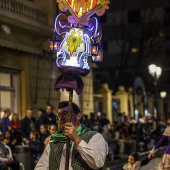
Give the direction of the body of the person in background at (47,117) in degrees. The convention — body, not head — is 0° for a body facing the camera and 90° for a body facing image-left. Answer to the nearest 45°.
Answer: approximately 0°

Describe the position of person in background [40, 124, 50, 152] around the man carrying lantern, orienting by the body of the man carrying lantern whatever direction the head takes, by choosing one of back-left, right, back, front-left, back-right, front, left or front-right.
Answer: back-right

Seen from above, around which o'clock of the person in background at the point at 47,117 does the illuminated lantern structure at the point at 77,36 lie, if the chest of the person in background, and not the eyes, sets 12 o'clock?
The illuminated lantern structure is roughly at 12 o'clock from the person in background.

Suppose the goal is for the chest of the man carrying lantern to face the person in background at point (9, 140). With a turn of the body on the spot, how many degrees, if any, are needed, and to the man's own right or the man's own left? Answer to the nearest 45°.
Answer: approximately 135° to the man's own right

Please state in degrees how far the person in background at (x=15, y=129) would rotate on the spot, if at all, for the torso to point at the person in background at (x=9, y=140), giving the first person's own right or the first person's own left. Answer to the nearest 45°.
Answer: approximately 45° to the first person's own right

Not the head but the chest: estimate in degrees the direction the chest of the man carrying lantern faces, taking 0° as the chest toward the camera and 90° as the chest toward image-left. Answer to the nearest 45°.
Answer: approximately 45°

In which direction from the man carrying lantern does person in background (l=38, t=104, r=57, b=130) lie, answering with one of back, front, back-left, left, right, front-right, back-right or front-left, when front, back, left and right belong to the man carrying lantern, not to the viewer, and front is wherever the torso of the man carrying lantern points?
back-right
